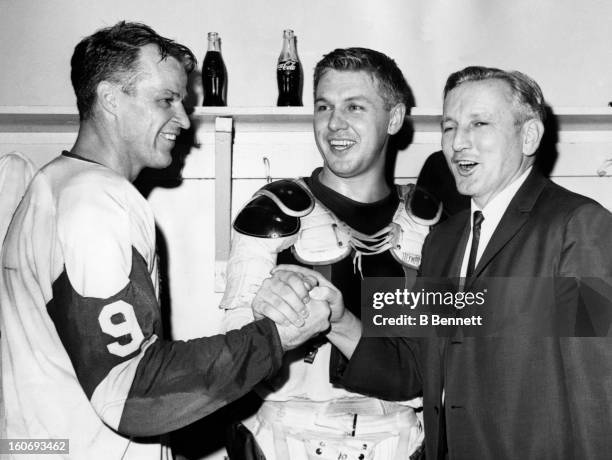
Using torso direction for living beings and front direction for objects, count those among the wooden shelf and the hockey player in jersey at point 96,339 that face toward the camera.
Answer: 1

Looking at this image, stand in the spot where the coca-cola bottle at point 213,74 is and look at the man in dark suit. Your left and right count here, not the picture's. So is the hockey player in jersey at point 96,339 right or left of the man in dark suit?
right

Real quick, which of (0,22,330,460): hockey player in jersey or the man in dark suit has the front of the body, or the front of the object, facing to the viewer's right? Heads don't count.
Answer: the hockey player in jersey

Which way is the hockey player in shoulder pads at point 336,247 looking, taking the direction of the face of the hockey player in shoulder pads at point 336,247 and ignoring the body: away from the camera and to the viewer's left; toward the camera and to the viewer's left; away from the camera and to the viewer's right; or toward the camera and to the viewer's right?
toward the camera and to the viewer's left

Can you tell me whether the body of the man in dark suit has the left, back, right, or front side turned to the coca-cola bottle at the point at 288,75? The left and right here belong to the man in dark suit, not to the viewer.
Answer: right

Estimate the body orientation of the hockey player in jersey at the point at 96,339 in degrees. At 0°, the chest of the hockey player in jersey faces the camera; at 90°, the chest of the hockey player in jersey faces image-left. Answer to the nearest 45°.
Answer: approximately 270°

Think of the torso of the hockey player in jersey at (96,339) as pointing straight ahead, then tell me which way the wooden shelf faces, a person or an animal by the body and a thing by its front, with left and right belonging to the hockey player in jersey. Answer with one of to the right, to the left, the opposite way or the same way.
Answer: to the right

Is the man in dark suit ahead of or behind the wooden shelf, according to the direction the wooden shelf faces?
ahead

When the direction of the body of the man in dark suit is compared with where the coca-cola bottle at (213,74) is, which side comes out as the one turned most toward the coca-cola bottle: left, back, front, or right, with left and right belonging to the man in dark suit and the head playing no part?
right

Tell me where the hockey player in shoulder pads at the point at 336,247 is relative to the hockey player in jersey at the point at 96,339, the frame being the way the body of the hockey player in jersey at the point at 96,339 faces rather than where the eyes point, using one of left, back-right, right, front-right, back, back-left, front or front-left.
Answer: front-left

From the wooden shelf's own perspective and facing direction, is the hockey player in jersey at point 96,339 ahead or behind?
ahead
